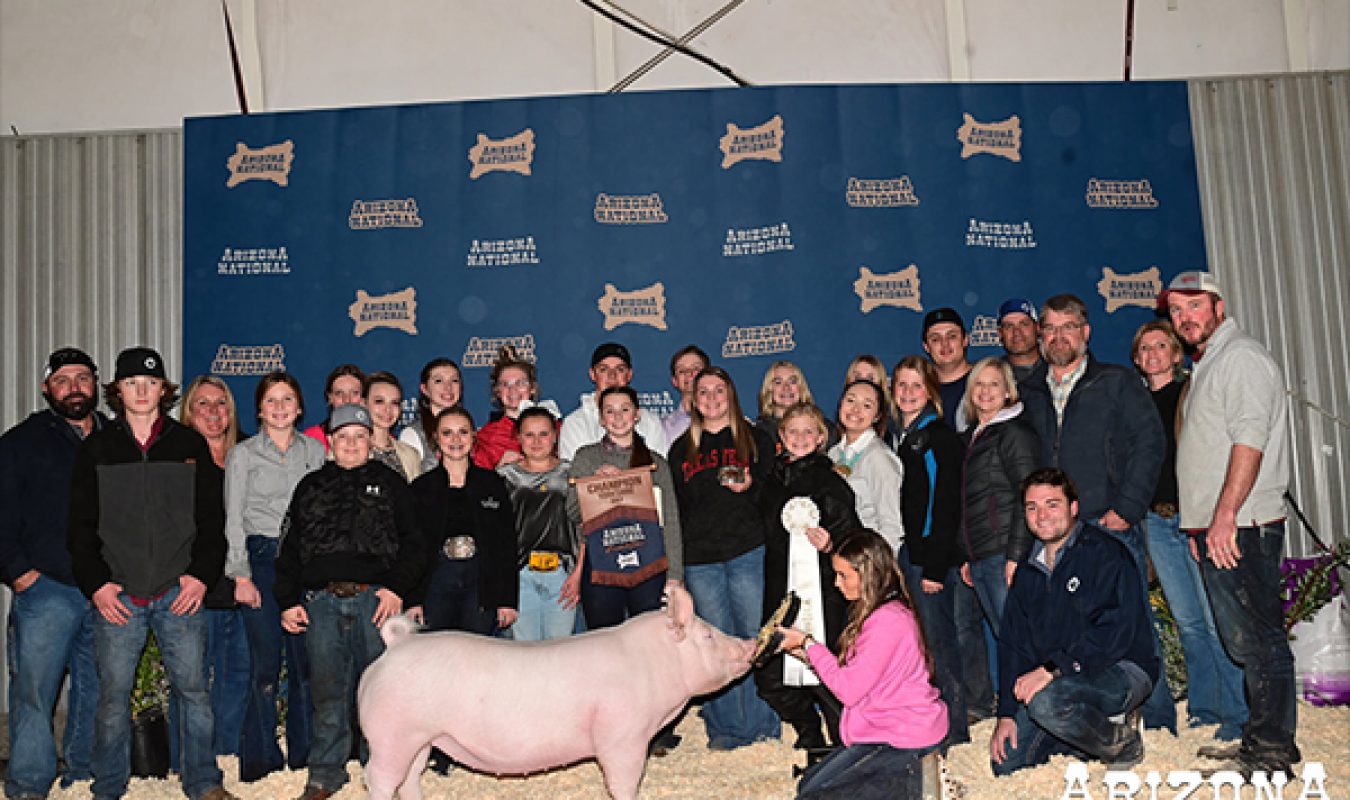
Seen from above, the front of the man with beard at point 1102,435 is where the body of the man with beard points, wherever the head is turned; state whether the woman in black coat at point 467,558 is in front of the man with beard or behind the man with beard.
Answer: in front

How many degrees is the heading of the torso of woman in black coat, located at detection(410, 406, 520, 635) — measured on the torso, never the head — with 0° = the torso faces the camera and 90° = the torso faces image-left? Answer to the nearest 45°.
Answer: approximately 0°

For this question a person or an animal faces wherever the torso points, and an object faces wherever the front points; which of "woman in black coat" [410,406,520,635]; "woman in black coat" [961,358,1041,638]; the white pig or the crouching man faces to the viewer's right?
the white pig

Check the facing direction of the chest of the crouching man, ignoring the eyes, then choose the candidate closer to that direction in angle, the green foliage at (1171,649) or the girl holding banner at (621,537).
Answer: the girl holding banner

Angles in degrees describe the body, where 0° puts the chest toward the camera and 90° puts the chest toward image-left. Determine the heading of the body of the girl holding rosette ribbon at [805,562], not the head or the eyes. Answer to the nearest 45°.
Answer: approximately 0°

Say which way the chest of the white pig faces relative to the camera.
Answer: to the viewer's right

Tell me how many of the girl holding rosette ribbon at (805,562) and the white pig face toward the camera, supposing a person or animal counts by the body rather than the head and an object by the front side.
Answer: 1

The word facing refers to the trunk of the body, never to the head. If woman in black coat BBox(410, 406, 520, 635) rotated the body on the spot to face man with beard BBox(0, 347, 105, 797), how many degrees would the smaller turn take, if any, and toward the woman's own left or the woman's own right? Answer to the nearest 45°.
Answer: approximately 90° to the woman's own right

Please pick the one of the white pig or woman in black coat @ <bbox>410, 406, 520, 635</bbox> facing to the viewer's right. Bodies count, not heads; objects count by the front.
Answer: the white pig

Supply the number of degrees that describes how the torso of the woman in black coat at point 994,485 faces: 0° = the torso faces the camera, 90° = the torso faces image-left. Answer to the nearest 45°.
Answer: approximately 45°

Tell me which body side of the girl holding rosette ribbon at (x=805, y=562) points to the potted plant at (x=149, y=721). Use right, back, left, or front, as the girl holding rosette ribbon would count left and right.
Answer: right

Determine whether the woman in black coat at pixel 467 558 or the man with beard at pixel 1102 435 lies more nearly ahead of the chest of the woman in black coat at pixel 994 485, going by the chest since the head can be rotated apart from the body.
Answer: the woman in black coat
